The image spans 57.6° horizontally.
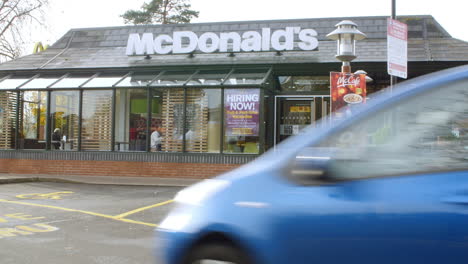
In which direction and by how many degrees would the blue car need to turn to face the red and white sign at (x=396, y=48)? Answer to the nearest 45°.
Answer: approximately 90° to its right

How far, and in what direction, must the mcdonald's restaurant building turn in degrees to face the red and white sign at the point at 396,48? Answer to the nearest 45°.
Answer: approximately 45° to its left

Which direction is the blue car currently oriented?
to the viewer's left

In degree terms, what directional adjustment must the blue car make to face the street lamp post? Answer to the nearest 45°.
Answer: approximately 90° to its right

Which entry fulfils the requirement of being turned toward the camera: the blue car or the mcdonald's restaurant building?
the mcdonald's restaurant building

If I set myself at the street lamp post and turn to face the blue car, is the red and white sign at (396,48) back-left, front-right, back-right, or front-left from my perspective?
front-left

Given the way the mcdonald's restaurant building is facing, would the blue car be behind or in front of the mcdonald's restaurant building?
in front

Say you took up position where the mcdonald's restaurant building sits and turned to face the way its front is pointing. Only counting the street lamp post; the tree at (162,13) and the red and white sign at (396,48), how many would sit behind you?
1

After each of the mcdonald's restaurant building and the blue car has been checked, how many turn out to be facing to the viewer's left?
1

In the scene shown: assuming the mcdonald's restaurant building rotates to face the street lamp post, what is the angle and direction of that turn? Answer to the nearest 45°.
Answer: approximately 45° to its left

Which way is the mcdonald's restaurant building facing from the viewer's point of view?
toward the camera

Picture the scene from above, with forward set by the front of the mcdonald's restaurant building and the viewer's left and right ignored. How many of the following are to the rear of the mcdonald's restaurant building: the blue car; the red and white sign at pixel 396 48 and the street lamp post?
0

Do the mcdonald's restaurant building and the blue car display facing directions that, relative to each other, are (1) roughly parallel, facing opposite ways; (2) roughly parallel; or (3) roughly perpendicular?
roughly perpendicular
